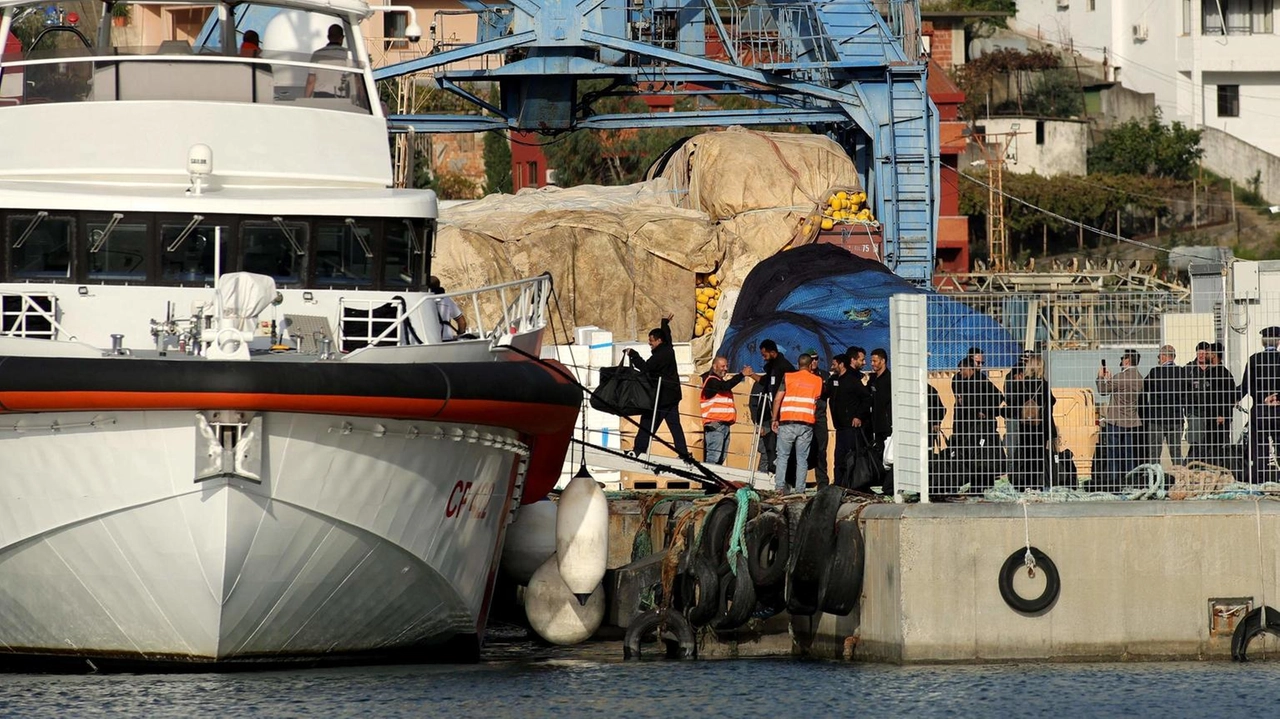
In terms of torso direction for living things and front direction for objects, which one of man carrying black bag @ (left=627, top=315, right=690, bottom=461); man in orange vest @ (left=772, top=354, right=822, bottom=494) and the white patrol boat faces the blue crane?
the man in orange vest

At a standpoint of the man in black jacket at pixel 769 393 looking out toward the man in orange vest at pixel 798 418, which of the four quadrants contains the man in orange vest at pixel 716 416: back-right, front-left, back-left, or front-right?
back-right

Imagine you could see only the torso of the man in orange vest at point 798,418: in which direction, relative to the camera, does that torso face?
away from the camera

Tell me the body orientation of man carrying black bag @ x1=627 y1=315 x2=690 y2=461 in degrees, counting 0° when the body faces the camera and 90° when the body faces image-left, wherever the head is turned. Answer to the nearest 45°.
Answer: approximately 90°

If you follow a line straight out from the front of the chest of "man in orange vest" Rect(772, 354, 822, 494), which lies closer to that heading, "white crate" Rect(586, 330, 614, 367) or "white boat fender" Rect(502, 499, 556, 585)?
the white crate

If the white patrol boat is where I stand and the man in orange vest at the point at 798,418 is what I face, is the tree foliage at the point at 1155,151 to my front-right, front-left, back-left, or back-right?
front-left

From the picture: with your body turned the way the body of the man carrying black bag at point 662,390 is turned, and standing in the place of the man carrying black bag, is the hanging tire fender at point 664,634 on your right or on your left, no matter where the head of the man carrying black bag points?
on your left

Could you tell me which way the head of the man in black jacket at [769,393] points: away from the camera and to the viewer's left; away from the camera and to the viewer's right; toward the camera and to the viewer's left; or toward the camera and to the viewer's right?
toward the camera and to the viewer's left

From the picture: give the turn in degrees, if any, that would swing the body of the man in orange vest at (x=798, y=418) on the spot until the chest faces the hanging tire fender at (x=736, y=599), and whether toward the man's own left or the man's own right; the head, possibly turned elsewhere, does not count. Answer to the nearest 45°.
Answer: approximately 180°

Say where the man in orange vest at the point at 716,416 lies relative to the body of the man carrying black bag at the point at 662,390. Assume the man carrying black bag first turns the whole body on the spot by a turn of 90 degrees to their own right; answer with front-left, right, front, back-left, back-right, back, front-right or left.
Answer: right

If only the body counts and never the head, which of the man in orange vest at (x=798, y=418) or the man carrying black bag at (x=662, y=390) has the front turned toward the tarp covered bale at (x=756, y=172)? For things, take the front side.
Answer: the man in orange vest

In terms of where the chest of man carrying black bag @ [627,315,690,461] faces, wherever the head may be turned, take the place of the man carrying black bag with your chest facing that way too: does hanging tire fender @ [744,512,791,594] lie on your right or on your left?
on your left

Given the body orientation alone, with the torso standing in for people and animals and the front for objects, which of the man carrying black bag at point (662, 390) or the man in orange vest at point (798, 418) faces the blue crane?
the man in orange vest
